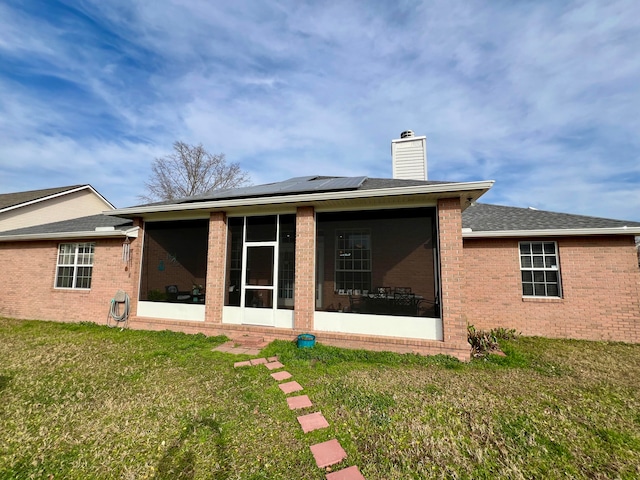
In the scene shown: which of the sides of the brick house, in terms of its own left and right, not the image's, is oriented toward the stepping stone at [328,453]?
back

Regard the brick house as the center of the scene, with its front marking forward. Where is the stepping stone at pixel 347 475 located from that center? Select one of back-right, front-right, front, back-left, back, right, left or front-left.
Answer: back

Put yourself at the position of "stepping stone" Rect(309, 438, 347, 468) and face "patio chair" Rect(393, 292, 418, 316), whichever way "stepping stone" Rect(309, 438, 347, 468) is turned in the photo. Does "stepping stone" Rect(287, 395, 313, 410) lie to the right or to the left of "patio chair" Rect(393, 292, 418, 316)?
left

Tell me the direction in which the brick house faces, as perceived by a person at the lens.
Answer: facing away from the viewer

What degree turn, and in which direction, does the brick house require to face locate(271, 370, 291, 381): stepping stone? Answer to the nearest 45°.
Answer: approximately 135° to its left
